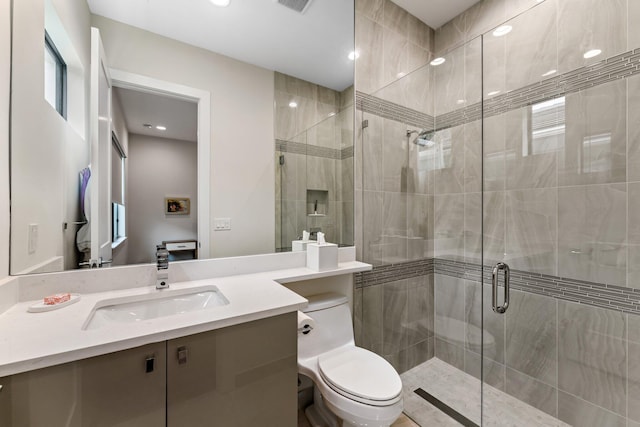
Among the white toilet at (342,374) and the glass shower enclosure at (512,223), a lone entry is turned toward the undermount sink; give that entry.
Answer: the glass shower enclosure

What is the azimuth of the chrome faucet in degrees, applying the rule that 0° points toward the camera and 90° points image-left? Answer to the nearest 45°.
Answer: approximately 0°

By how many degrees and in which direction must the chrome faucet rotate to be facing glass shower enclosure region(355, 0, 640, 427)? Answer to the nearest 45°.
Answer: approximately 90° to its left

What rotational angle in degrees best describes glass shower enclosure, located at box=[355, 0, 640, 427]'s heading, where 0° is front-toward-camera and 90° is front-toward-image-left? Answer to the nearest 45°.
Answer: approximately 45°

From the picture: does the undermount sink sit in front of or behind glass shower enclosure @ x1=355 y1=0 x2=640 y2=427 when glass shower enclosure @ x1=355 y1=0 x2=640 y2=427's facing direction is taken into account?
in front

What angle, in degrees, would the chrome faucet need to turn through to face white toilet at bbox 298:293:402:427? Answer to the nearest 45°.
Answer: approximately 90° to its left

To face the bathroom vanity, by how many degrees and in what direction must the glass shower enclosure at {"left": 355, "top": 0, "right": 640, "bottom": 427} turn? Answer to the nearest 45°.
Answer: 0° — it already faces it

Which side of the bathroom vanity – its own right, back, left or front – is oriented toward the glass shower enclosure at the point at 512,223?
left

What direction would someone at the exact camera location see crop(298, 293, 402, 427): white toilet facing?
facing the viewer and to the right of the viewer

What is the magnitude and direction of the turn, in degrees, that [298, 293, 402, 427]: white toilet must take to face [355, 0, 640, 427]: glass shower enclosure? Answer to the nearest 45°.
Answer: approximately 90° to its left
